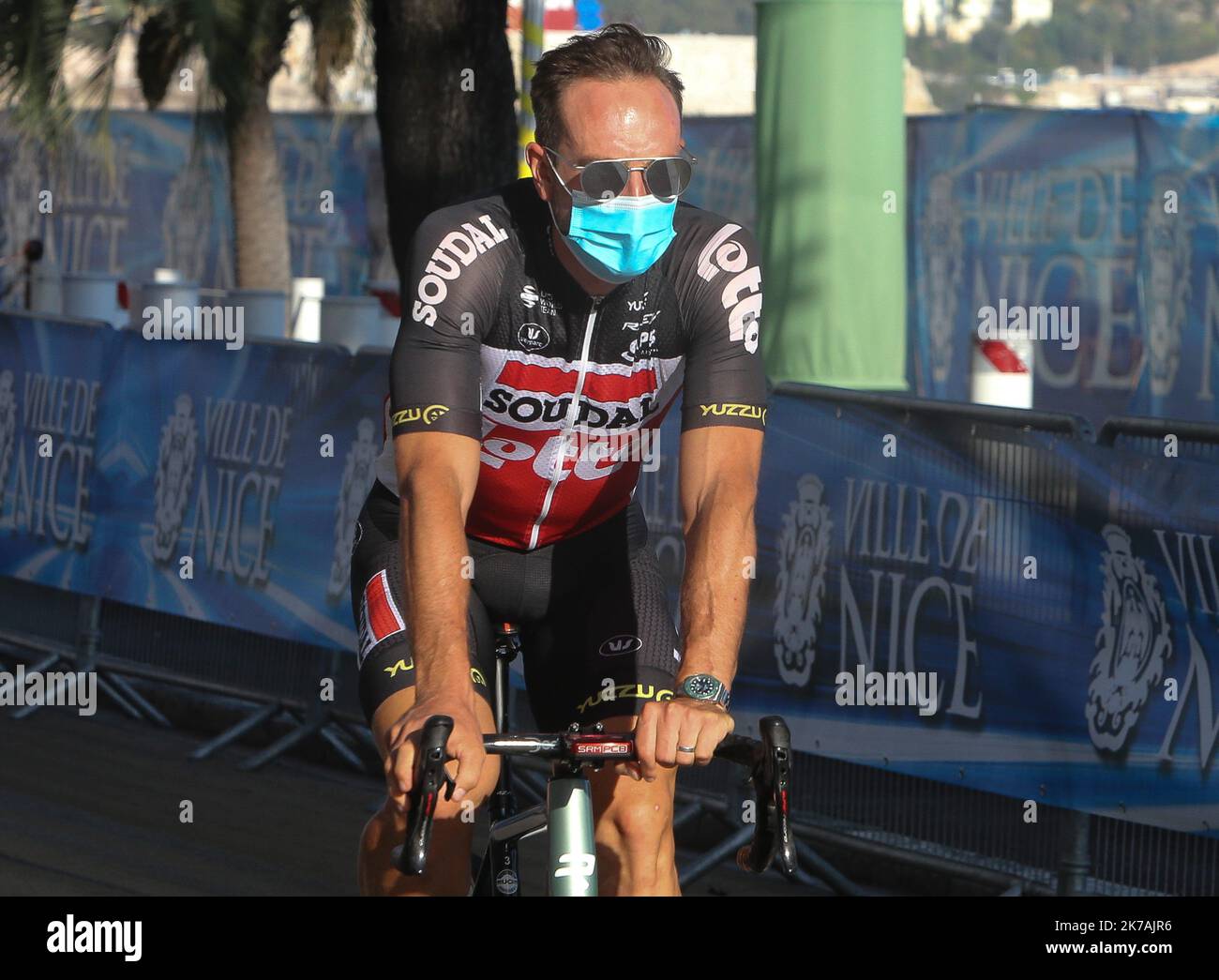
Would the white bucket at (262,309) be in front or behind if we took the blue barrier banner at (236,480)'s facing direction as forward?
behind

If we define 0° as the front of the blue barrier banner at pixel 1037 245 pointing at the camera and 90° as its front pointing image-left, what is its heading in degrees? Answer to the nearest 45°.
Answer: approximately 45°

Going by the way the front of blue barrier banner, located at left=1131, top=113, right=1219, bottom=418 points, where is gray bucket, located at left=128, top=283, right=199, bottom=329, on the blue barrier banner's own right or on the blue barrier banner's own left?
on the blue barrier banner's own right

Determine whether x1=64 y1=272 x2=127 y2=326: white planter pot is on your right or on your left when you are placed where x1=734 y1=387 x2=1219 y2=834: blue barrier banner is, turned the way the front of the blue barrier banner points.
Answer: on your right

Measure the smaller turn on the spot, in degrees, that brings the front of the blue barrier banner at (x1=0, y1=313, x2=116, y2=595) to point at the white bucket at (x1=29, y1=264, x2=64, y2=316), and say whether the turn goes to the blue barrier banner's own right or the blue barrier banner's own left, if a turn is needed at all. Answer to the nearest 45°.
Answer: approximately 135° to the blue barrier banner's own right

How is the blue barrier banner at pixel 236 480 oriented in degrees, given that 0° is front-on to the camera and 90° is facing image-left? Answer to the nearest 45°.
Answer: approximately 45°

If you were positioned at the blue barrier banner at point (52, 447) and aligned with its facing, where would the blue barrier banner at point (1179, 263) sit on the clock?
the blue barrier banner at point (1179, 263) is roughly at 7 o'clock from the blue barrier banner at point (52, 447).

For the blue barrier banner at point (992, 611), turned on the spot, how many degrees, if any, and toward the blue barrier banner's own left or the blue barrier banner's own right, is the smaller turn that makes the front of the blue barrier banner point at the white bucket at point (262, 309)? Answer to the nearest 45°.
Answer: approximately 90° to the blue barrier banner's own right
